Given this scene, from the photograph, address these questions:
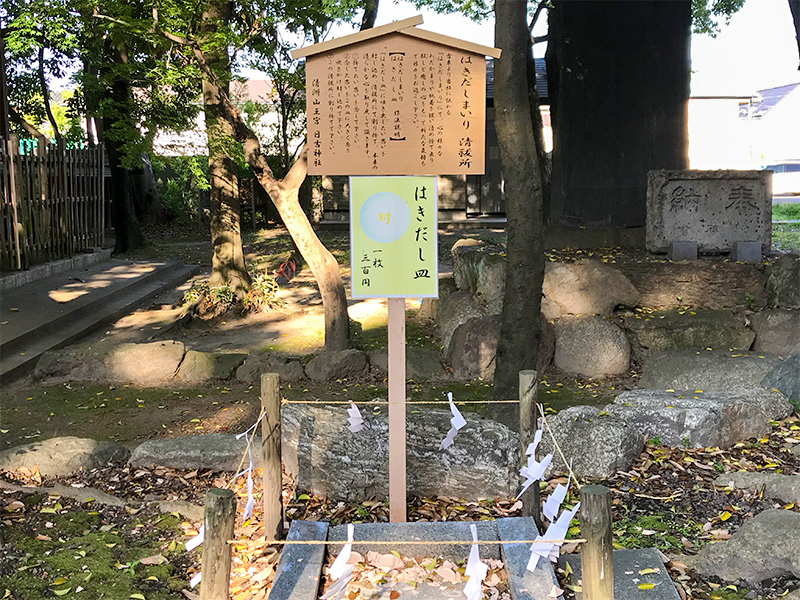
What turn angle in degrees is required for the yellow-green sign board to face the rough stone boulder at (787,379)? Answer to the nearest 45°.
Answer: approximately 135° to its left

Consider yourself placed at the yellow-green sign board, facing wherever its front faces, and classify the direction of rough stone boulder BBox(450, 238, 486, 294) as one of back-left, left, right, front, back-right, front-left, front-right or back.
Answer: back

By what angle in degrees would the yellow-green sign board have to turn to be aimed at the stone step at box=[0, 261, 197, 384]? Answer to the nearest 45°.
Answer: approximately 135° to its right

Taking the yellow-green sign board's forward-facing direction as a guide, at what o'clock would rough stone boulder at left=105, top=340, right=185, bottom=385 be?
The rough stone boulder is roughly at 5 o'clock from the yellow-green sign board.

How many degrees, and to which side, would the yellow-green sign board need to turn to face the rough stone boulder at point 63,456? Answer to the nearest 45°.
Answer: approximately 135° to its right

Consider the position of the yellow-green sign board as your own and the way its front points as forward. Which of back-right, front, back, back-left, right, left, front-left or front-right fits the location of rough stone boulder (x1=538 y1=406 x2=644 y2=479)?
back-left

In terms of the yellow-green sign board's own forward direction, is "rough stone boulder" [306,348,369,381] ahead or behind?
behind

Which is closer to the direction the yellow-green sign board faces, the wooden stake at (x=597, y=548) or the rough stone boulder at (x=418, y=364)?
the wooden stake

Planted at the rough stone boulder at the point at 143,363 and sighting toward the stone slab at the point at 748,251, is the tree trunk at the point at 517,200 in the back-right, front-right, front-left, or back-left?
front-right

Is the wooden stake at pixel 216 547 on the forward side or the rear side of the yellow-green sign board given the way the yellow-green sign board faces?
on the forward side

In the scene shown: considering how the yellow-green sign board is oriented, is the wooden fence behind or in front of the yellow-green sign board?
behind

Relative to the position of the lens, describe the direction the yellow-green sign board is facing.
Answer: facing the viewer

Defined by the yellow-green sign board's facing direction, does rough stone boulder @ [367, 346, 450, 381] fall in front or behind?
behind

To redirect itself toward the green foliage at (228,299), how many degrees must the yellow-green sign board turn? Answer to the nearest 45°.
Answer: approximately 180°

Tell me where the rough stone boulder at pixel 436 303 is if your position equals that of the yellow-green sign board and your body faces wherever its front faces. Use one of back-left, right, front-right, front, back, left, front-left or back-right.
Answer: back

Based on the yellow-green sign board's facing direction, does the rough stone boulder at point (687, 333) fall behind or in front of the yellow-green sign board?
behind

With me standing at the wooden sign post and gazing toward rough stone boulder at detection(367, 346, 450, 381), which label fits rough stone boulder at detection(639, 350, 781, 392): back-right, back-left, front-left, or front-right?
front-right
